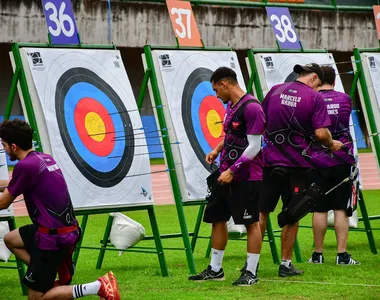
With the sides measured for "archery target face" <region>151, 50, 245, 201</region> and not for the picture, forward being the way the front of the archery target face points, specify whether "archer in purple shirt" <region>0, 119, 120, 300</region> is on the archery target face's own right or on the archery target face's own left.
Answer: on the archery target face's own right

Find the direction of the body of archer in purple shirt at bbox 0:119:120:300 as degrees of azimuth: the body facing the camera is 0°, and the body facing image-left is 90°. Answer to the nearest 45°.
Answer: approximately 135°

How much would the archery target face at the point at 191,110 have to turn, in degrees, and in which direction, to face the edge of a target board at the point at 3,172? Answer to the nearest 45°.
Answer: approximately 90° to its right

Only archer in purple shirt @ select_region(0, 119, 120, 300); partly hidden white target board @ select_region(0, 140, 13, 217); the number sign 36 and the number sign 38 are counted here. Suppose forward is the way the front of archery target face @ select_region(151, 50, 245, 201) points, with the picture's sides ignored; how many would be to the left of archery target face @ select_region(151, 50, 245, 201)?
1

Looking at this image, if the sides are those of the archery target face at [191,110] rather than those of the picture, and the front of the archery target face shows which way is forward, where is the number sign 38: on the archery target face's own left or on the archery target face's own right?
on the archery target face's own left

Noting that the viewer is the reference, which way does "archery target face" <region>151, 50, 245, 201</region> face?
facing the viewer and to the right of the viewer
